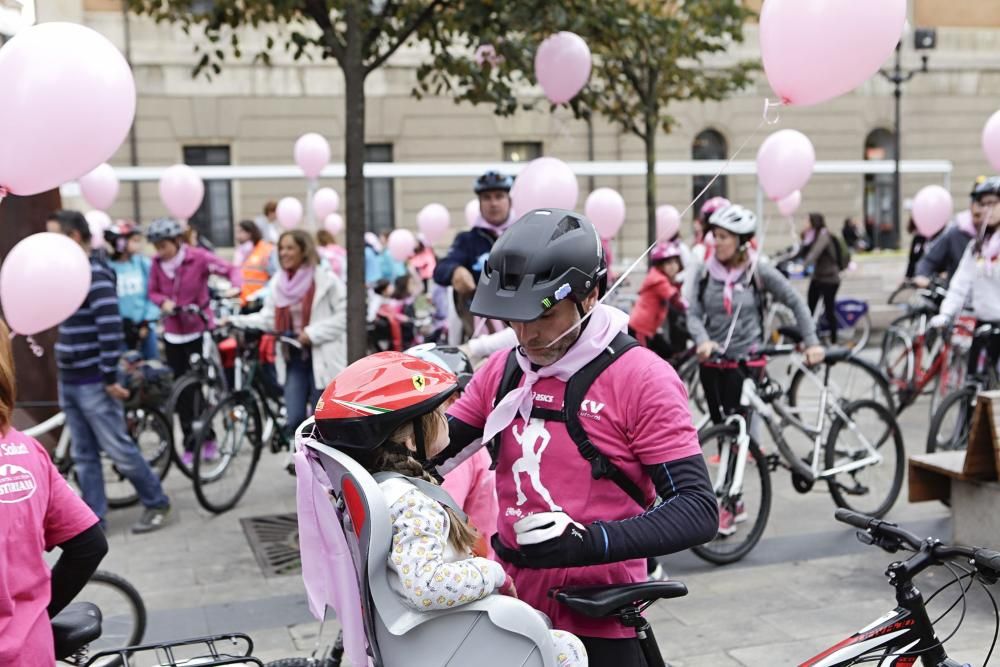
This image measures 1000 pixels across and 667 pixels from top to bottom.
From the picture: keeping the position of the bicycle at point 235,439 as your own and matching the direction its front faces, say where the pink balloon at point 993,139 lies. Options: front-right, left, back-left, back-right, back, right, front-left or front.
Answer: back-left

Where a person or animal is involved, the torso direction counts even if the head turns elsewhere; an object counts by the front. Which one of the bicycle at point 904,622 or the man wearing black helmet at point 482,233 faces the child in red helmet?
the man wearing black helmet

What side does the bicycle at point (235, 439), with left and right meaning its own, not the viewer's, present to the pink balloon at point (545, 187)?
left

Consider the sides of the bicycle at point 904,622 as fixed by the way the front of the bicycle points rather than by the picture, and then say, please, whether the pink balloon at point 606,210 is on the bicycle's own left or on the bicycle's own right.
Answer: on the bicycle's own left

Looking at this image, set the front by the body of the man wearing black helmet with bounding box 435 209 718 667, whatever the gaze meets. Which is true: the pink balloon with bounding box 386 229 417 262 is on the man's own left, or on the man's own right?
on the man's own right

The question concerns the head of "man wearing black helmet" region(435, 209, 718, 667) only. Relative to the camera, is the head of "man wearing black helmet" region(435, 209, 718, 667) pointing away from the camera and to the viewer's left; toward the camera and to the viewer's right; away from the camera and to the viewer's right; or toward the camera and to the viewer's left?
toward the camera and to the viewer's left

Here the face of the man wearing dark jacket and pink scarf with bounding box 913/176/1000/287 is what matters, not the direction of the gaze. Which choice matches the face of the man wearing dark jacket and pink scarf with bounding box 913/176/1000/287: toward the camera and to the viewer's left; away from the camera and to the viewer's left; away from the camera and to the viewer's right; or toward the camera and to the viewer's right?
toward the camera and to the viewer's left

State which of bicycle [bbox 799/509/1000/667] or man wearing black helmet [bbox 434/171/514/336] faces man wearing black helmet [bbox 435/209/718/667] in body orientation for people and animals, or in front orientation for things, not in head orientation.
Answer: man wearing black helmet [bbox 434/171/514/336]
